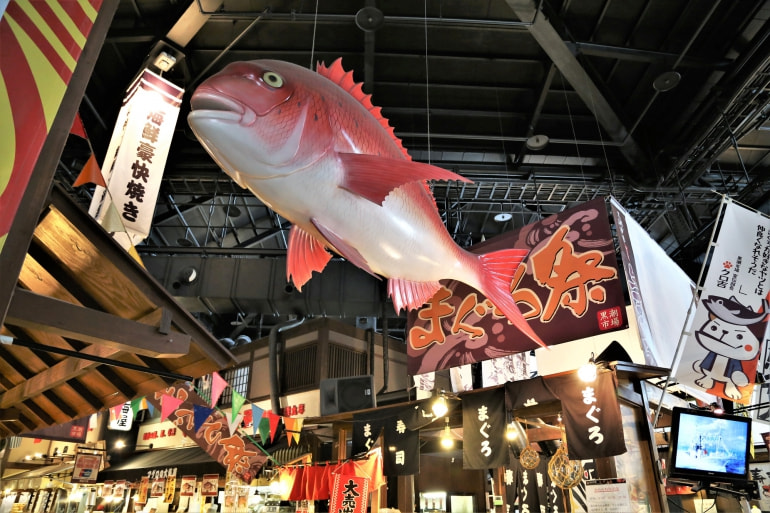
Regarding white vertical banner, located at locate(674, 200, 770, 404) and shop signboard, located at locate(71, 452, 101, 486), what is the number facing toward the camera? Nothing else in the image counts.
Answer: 2

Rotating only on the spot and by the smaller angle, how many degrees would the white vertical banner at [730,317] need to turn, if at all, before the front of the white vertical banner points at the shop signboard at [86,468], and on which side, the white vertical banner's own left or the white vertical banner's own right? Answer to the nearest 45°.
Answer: approximately 90° to the white vertical banner's own right

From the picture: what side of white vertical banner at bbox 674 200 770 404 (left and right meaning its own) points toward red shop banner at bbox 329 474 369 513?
right

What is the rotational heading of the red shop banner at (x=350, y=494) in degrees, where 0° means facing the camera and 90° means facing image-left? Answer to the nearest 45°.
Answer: approximately 0°

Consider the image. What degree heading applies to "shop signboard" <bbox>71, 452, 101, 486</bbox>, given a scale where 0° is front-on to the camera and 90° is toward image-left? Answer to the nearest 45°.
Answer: approximately 0°
